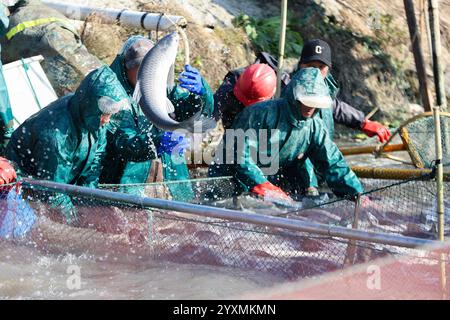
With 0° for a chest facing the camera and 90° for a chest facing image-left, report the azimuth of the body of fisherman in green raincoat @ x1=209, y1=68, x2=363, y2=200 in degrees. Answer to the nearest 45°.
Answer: approximately 315°

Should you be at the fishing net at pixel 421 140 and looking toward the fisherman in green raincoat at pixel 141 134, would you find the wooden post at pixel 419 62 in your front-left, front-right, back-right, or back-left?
back-right

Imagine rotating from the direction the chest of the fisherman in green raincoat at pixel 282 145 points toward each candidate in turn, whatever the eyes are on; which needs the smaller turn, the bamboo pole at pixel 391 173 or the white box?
the bamboo pole

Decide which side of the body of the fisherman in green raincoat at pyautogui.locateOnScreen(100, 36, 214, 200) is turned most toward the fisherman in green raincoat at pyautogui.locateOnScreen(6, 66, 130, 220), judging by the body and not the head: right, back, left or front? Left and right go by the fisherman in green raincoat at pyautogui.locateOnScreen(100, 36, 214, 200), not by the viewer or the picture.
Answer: right

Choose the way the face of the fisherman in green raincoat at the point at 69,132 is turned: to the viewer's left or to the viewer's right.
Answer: to the viewer's right

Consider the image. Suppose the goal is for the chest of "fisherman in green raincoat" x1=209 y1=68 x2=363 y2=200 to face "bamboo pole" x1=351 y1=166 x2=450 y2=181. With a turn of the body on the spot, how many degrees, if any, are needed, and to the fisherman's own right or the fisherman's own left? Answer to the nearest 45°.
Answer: approximately 45° to the fisherman's own left

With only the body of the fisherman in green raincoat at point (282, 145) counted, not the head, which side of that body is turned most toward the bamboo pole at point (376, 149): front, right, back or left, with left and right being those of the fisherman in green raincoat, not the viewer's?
left

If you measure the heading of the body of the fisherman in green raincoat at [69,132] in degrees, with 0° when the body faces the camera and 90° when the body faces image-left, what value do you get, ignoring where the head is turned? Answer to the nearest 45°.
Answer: approximately 315°

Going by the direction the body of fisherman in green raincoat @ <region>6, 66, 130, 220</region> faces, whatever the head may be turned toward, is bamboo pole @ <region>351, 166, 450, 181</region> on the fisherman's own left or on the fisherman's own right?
on the fisherman's own left

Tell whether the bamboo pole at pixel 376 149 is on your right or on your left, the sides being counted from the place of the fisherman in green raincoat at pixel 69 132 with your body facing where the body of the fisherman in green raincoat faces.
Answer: on your left
